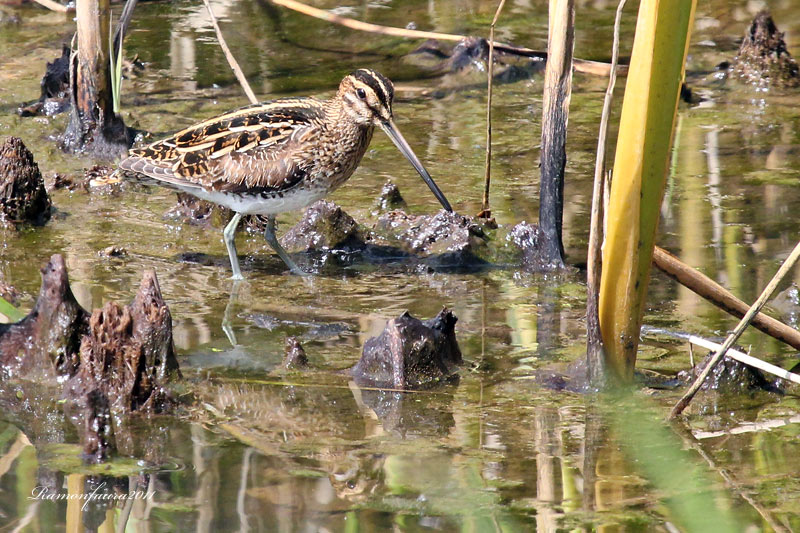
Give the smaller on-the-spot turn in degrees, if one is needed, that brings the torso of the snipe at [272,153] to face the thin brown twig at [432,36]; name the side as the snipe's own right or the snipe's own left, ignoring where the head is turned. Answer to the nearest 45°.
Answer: approximately 90° to the snipe's own left

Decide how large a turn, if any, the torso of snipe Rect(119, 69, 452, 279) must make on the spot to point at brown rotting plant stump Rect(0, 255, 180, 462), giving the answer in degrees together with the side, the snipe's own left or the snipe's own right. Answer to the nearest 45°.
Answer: approximately 90° to the snipe's own right

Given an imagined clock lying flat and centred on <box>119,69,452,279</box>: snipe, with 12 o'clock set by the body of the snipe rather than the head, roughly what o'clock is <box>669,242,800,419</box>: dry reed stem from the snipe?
The dry reed stem is roughly at 2 o'clock from the snipe.

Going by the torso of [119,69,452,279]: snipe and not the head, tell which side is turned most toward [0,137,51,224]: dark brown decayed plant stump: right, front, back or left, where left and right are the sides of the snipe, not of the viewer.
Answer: back

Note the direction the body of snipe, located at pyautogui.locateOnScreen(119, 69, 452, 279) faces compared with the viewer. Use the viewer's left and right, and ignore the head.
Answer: facing to the right of the viewer

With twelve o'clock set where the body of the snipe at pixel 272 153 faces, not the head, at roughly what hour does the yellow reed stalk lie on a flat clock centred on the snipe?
The yellow reed stalk is roughly at 2 o'clock from the snipe.

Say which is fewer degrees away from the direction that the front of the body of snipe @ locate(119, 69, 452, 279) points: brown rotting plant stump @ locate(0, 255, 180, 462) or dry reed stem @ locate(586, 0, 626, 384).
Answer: the dry reed stem

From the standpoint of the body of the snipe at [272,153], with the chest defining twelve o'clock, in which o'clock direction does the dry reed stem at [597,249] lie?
The dry reed stem is roughly at 2 o'clock from the snipe.

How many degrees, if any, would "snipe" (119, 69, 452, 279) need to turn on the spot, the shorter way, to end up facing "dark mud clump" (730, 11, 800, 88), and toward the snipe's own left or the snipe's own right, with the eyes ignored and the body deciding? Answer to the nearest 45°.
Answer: approximately 45° to the snipe's own left

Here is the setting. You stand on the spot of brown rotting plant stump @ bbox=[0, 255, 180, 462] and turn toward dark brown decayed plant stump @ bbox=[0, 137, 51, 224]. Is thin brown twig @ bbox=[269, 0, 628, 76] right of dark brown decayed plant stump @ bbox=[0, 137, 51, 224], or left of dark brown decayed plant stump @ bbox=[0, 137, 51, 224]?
right

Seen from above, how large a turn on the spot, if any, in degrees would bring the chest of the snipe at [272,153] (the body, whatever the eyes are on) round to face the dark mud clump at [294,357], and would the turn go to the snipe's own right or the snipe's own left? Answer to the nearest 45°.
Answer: approximately 90° to the snipe's own right

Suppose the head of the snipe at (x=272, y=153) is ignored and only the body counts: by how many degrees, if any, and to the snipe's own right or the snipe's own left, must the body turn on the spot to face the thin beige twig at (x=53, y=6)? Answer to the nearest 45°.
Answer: approximately 135° to the snipe's own left
